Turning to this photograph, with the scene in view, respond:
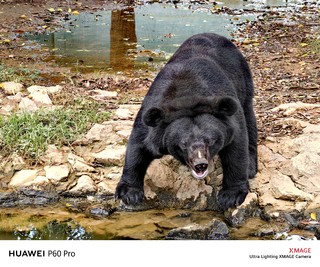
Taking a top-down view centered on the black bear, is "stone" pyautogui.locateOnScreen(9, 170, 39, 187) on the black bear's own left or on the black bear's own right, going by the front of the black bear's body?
on the black bear's own right

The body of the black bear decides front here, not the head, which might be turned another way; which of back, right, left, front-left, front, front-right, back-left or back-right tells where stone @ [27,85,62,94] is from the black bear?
back-right

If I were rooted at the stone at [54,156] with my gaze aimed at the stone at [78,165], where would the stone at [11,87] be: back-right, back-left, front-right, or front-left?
back-left

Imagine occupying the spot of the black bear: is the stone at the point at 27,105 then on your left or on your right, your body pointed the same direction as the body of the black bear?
on your right

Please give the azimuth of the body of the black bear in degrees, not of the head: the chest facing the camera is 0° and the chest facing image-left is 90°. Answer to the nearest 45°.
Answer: approximately 0°

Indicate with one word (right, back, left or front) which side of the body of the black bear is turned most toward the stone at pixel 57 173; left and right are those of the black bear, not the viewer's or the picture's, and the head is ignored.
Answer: right

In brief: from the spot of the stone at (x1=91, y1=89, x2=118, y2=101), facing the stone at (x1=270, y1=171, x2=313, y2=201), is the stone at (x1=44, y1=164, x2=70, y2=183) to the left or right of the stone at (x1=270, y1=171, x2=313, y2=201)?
right

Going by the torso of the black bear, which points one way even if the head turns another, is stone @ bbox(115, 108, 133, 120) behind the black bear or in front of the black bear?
behind

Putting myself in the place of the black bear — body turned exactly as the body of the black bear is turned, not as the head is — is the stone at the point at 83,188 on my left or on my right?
on my right
